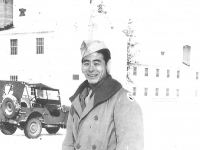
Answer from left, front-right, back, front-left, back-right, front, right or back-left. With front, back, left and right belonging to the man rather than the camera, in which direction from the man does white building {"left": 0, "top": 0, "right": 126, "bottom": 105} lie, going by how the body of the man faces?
back-right

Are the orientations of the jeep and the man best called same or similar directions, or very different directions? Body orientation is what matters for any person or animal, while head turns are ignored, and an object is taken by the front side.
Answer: very different directions

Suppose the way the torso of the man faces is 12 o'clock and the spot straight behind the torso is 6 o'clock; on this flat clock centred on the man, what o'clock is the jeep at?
The jeep is roughly at 4 o'clock from the man.

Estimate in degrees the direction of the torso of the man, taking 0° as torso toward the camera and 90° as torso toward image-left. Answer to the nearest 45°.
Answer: approximately 45°
